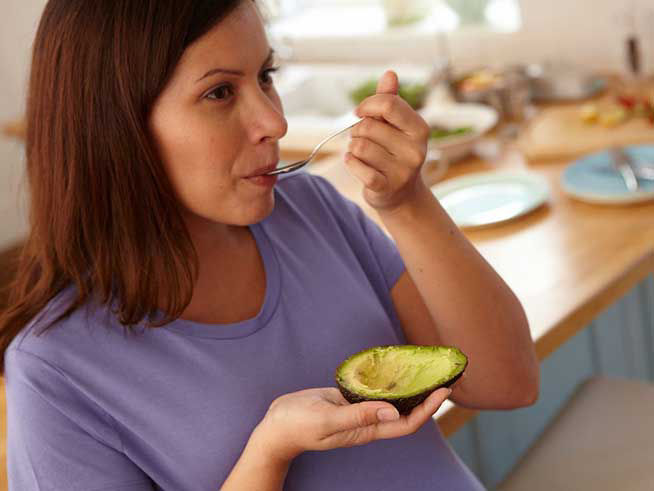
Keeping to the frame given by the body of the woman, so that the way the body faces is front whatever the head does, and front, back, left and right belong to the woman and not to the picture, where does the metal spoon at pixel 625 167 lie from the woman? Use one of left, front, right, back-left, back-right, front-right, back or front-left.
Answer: left

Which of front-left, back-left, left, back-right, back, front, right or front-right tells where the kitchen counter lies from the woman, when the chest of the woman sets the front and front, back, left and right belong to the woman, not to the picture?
left

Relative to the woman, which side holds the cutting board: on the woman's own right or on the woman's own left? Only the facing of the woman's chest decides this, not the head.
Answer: on the woman's own left

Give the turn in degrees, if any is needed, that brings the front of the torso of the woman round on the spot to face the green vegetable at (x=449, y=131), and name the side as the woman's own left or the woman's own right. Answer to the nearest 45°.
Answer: approximately 90° to the woman's own left

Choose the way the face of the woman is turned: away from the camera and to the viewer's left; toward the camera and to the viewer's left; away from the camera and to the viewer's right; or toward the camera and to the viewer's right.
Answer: toward the camera and to the viewer's right

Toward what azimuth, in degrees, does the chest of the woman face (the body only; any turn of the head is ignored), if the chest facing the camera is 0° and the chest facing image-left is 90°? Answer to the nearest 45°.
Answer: approximately 315°

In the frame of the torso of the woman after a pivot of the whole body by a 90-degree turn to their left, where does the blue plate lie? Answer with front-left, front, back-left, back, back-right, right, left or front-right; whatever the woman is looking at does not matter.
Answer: front
